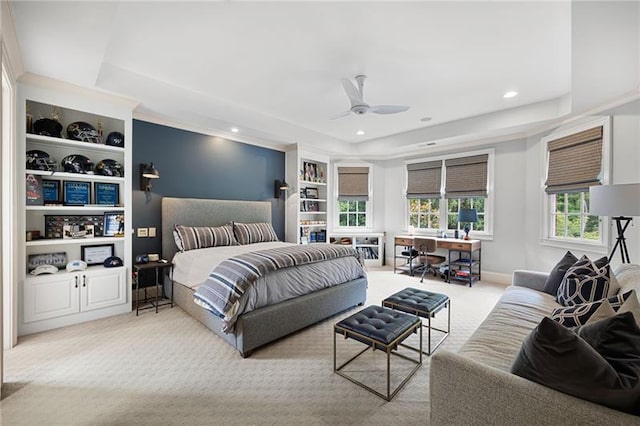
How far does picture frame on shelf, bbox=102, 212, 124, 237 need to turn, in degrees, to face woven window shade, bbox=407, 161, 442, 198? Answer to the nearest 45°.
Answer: approximately 90° to its left

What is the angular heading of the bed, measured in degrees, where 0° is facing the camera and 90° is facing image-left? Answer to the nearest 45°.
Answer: approximately 315°

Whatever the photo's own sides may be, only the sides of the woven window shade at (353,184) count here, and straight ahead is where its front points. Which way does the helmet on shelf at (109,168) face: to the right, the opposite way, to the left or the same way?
to the left

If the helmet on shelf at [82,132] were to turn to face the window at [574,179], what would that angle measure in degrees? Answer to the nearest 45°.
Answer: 0° — it already faces it
